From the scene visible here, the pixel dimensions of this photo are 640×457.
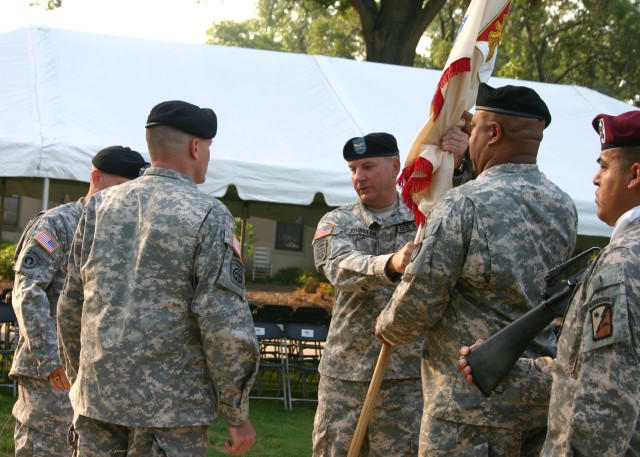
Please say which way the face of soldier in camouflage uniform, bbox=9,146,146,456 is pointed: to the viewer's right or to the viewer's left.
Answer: to the viewer's right

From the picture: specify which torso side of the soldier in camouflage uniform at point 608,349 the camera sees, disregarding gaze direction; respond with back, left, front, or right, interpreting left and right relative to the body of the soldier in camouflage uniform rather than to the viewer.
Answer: left

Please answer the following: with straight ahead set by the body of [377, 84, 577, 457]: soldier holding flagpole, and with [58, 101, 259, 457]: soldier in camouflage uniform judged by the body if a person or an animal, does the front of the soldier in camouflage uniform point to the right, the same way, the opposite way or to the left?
to the right

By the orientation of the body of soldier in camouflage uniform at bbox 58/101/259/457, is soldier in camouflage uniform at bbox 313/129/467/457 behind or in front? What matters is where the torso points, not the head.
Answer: in front

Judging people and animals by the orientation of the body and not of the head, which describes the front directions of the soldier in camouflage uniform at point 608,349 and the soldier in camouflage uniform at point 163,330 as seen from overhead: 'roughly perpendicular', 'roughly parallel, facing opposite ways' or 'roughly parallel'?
roughly perpendicular

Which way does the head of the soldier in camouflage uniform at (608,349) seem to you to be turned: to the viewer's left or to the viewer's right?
to the viewer's left

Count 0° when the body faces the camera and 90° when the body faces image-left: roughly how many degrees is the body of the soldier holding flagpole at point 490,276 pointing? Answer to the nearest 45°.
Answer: approximately 135°

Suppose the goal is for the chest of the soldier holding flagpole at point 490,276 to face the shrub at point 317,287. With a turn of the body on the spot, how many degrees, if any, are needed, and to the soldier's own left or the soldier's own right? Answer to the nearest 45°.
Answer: approximately 45° to the soldier's own right

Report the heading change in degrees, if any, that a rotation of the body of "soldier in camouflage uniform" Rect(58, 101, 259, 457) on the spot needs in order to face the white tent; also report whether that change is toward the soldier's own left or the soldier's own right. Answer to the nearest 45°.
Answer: approximately 45° to the soldier's own left

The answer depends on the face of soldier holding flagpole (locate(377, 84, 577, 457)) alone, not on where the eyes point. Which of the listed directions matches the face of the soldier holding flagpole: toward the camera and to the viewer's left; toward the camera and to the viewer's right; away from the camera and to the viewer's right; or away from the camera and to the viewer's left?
away from the camera and to the viewer's left

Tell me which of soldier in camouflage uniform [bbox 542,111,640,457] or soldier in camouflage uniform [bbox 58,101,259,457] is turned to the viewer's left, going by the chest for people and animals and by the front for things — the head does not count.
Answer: soldier in camouflage uniform [bbox 542,111,640,457]

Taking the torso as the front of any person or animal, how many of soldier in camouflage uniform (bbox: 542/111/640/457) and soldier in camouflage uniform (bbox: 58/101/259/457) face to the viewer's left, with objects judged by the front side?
1

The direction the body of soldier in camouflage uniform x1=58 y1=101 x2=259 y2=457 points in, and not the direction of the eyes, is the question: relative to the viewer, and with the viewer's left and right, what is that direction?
facing away from the viewer and to the right of the viewer
